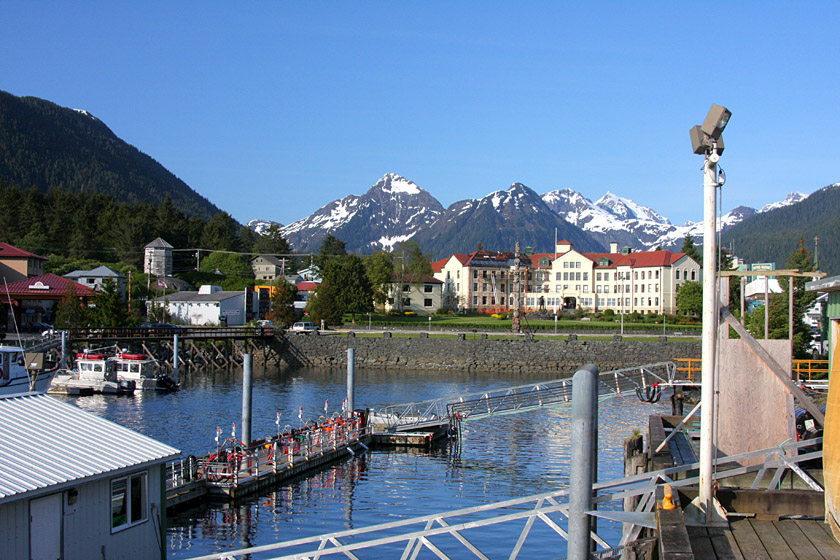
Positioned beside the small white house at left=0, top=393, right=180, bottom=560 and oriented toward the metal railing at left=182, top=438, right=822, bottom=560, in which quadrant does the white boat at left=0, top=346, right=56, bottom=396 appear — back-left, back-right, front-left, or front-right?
back-left

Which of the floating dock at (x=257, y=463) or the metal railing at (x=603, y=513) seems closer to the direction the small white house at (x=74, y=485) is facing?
the metal railing

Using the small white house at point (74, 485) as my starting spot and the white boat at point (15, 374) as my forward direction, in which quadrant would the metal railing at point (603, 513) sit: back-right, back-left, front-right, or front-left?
back-right

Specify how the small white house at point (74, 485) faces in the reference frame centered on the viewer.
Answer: facing the viewer and to the right of the viewer

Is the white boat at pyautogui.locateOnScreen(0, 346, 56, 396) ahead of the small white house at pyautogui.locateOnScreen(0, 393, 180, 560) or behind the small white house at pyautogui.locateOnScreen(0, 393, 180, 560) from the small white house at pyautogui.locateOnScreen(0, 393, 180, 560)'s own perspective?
behind
